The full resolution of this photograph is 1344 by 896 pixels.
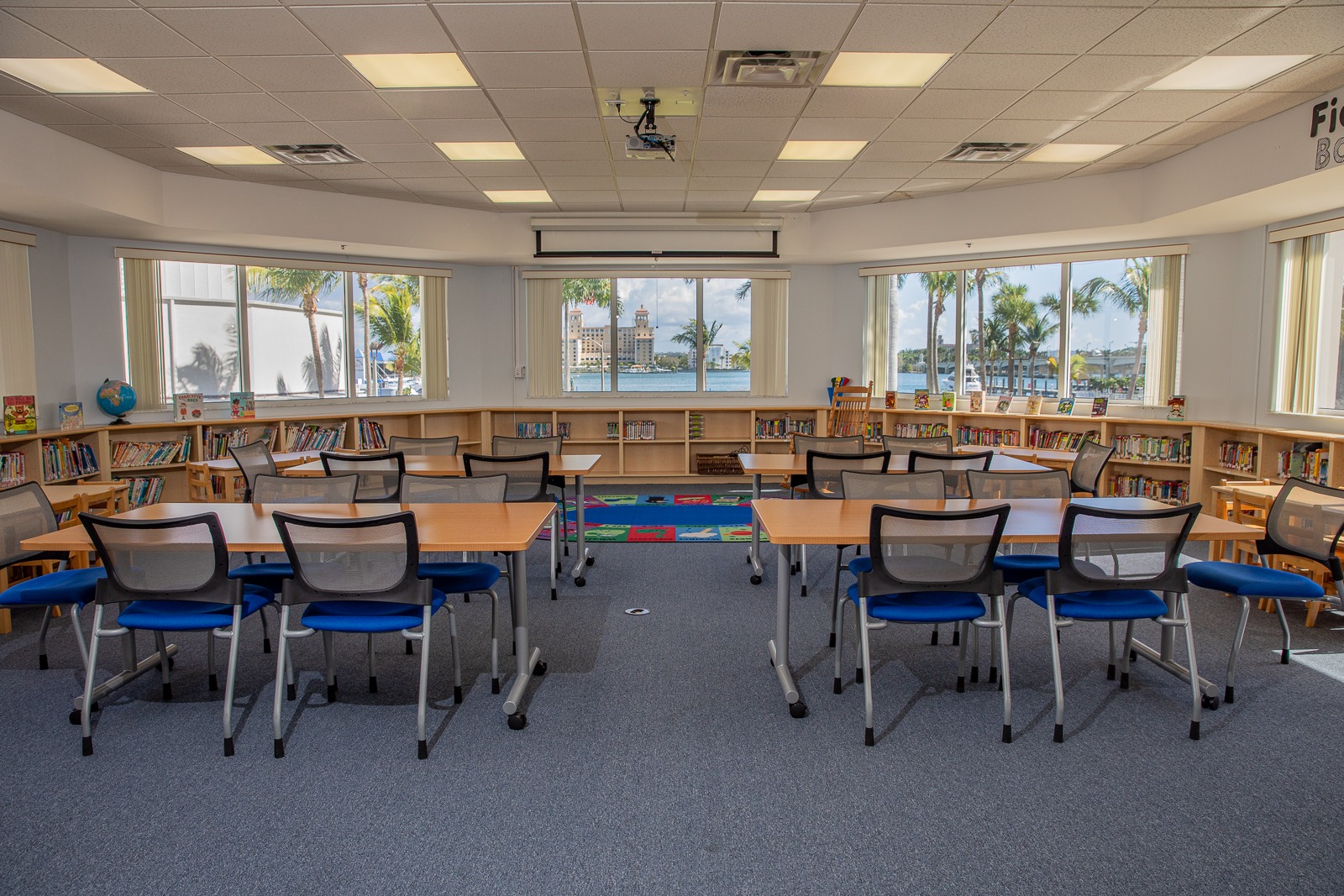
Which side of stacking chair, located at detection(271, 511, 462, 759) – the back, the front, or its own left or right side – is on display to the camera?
back

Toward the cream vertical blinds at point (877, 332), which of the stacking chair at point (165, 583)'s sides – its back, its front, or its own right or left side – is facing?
front

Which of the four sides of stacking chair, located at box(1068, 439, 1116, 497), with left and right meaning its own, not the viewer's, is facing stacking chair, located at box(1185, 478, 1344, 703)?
left

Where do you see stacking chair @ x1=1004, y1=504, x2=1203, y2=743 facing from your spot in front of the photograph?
facing away from the viewer and to the left of the viewer

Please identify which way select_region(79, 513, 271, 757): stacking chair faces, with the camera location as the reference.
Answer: facing away from the viewer and to the right of the viewer

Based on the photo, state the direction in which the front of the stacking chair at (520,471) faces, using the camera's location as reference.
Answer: facing away from the viewer

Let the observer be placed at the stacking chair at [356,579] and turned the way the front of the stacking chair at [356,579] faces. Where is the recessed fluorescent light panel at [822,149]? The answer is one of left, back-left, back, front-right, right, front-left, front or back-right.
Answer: front-right

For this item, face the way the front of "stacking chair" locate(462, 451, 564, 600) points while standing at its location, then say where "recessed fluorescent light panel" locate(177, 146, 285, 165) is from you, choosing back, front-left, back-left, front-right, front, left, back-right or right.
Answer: front-left

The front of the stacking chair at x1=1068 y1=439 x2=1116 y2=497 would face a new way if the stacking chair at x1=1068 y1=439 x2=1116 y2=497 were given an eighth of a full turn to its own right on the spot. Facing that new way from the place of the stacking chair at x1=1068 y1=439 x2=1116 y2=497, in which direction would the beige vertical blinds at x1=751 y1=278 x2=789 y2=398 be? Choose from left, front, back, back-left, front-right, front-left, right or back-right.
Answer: front-right

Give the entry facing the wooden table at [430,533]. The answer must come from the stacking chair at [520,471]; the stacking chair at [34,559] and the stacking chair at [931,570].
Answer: the stacking chair at [34,559]

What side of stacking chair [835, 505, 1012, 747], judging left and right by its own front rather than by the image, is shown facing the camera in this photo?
back

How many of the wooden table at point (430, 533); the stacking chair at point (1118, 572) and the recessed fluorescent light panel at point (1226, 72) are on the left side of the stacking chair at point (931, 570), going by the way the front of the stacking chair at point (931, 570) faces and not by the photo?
1

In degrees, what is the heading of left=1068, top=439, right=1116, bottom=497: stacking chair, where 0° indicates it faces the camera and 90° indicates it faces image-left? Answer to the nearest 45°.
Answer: approximately 45°

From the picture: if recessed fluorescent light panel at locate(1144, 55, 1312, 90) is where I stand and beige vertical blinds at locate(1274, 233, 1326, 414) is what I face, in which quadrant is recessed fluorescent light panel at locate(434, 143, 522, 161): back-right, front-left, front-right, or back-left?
back-left
